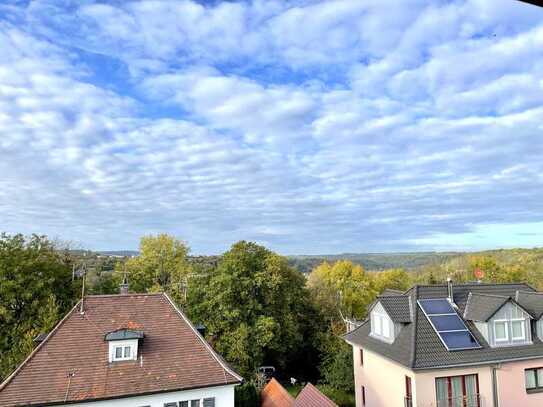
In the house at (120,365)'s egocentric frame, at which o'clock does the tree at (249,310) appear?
The tree is roughly at 7 o'clock from the house.

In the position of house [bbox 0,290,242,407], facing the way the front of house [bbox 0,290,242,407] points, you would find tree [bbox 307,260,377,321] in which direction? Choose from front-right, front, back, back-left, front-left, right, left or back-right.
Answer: back-left

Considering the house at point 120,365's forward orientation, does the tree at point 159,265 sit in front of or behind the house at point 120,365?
behind

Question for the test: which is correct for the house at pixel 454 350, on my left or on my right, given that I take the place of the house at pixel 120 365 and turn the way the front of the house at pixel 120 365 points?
on my left

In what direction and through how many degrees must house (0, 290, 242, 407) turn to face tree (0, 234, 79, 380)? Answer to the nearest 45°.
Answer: approximately 135° to its right

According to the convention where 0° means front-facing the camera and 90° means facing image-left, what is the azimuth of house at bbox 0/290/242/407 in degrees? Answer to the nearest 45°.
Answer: approximately 0°

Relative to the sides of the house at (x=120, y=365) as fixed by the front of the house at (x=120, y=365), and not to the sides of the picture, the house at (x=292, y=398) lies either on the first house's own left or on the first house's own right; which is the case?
on the first house's own left

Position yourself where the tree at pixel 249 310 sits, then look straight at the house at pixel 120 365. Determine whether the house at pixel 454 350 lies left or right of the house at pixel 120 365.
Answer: left
